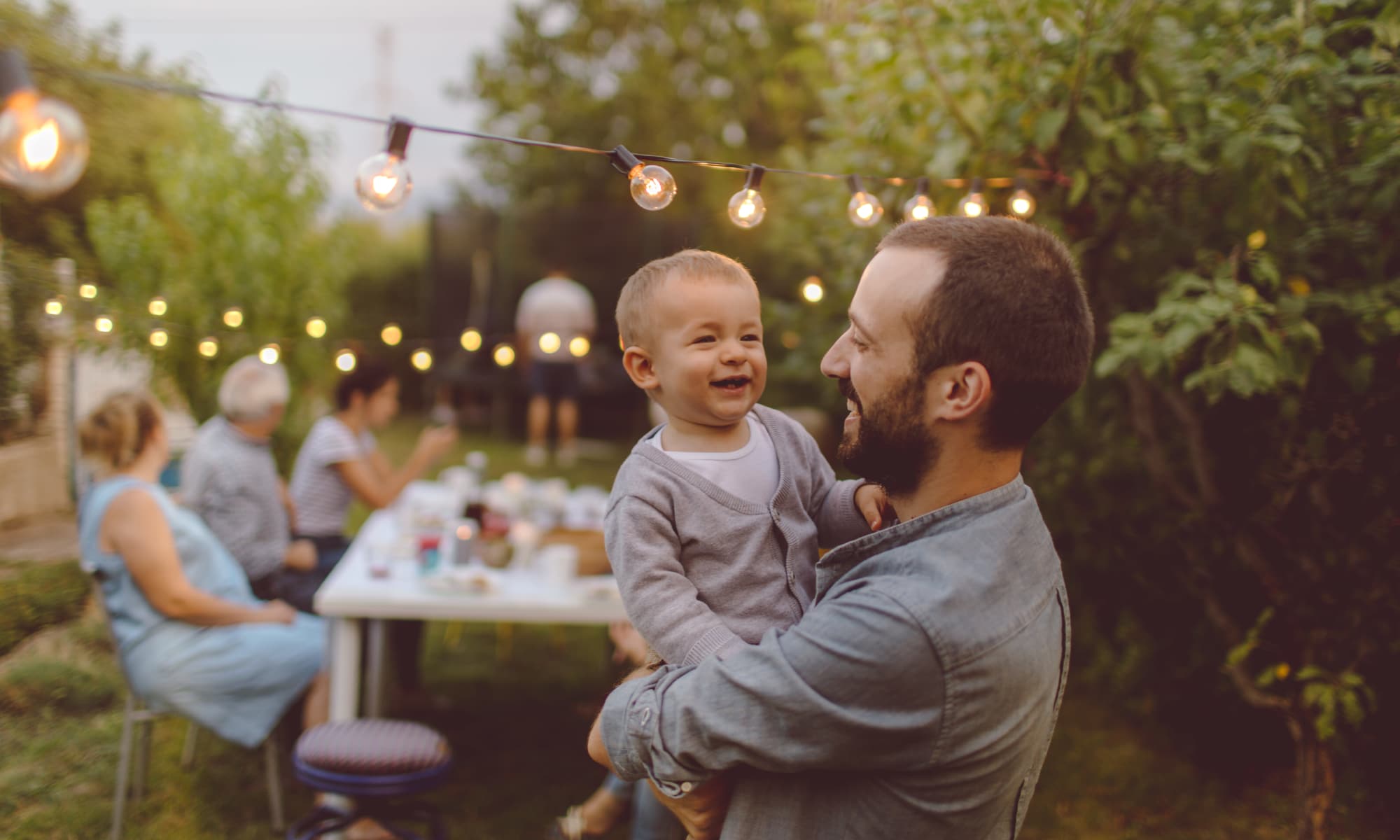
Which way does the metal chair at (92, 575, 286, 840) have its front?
to the viewer's right

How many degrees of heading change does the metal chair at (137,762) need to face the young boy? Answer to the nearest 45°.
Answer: approximately 90° to its right

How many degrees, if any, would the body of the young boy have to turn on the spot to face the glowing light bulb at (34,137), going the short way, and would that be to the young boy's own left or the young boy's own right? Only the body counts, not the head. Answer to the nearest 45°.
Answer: approximately 135° to the young boy's own right

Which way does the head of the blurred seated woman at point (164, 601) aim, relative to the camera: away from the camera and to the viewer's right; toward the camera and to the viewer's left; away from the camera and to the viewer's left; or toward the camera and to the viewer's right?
away from the camera and to the viewer's right

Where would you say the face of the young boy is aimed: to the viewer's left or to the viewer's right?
to the viewer's right

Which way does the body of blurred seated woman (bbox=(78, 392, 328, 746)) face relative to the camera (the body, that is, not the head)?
to the viewer's right
